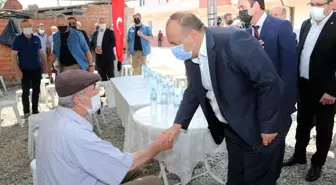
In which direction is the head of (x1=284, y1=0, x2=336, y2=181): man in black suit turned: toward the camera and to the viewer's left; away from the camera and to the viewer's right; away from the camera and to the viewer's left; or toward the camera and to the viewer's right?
toward the camera and to the viewer's left

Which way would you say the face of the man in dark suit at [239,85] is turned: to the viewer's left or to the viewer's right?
to the viewer's left

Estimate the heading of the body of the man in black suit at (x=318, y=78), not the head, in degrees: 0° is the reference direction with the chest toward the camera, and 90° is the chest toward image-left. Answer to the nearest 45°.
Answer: approximately 45°

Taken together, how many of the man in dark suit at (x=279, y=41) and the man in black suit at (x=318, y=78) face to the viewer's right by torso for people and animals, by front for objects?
0

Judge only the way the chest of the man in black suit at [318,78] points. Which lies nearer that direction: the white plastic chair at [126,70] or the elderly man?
the elderly man

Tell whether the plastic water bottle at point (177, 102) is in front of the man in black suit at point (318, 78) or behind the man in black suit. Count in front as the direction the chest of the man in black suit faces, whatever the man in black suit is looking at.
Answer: in front

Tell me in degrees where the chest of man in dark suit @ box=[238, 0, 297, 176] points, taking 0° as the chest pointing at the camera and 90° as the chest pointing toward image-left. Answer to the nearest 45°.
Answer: approximately 45°

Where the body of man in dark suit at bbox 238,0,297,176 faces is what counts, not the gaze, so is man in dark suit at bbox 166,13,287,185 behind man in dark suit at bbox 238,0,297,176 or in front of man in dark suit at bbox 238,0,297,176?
in front

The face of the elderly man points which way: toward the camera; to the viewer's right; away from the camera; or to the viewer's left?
to the viewer's right

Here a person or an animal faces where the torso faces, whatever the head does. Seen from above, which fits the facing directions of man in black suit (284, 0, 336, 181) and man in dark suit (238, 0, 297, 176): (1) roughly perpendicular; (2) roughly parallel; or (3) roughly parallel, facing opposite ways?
roughly parallel

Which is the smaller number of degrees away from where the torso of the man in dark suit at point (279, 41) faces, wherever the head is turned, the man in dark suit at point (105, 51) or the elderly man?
the elderly man
